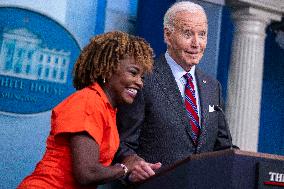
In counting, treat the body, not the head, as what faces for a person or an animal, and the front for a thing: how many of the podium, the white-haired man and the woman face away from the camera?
0

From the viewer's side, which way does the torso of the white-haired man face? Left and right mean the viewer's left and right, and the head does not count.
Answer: facing the viewer and to the right of the viewer

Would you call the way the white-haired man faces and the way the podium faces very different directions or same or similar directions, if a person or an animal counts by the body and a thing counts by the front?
same or similar directions

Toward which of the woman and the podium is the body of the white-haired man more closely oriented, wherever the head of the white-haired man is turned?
the podium

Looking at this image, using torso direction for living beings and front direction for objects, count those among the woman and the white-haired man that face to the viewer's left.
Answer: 0

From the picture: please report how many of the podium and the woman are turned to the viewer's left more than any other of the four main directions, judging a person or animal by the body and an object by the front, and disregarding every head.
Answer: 0

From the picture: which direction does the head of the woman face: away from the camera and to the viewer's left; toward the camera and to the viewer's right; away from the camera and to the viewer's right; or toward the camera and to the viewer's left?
toward the camera and to the viewer's right

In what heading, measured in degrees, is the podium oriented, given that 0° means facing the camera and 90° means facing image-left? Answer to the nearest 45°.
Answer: approximately 315°

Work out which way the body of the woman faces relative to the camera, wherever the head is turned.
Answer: to the viewer's right

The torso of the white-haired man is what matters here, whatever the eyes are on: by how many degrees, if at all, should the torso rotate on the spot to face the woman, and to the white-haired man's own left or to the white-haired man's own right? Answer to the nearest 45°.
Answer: approximately 90° to the white-haired man's own right

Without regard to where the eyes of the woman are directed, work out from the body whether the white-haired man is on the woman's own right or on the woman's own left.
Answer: on the woman's own left
